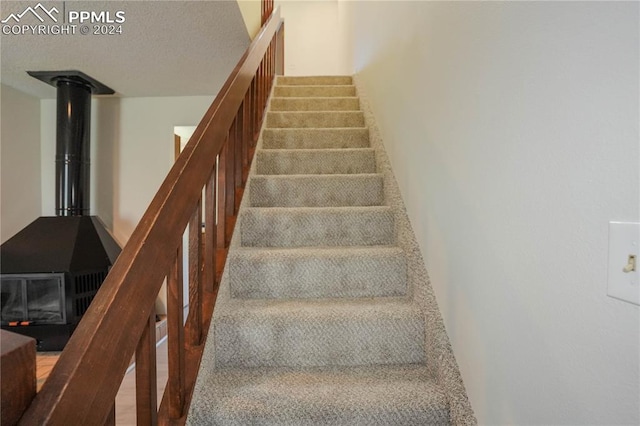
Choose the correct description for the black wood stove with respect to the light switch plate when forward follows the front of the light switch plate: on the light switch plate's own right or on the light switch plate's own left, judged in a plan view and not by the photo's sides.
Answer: on the light switch plate's own right

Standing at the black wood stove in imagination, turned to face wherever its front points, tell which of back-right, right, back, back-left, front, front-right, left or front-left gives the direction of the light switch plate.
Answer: front-left

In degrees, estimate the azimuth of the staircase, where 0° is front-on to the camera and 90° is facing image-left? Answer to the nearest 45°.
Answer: approximately 0°

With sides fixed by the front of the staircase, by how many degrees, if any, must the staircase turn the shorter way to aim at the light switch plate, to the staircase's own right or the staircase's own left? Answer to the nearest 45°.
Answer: approximately 45° to the staircase's own left

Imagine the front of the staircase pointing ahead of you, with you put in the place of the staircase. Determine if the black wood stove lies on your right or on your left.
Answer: on your right

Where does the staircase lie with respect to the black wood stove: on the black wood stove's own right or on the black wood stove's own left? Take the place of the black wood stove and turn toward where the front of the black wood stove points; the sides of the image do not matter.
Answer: on the black wood stove's own left

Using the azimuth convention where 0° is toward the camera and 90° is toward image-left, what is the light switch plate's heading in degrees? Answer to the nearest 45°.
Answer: approximately 45°

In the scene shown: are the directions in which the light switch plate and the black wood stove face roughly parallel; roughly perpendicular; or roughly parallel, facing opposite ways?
roughly perpendicular

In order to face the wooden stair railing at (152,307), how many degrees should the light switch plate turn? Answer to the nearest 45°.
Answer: approximately 45° to its right

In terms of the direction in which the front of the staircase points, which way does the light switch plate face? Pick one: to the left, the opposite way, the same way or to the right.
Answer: to the right

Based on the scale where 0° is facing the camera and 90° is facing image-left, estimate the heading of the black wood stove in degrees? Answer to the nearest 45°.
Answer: approximately 45°
